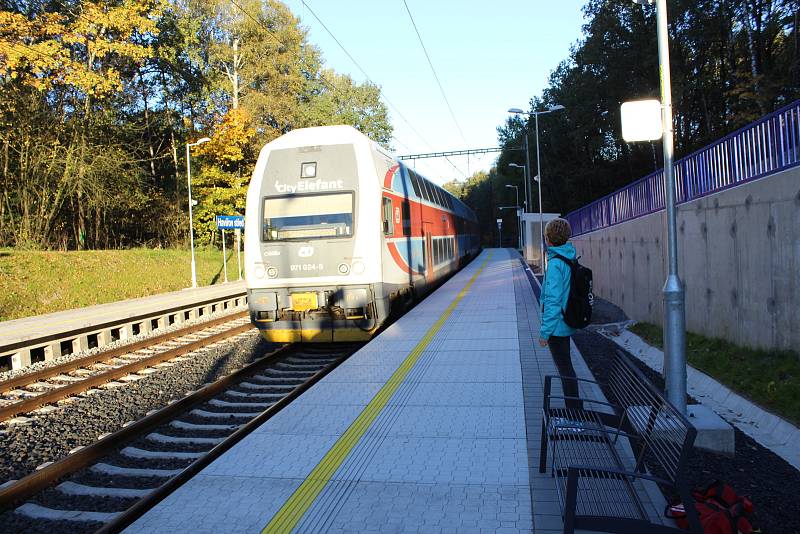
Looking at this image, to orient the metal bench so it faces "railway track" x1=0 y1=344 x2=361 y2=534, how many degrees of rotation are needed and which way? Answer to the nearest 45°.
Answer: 0° — it already faces it

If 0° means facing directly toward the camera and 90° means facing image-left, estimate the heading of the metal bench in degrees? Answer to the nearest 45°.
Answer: approximately 90°

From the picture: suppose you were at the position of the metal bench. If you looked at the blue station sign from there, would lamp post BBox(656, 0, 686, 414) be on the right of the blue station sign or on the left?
right

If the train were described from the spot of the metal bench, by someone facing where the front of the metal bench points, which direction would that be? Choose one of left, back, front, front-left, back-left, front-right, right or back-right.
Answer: front-right

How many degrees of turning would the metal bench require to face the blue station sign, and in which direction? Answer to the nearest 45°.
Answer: approximately 45° to its right
